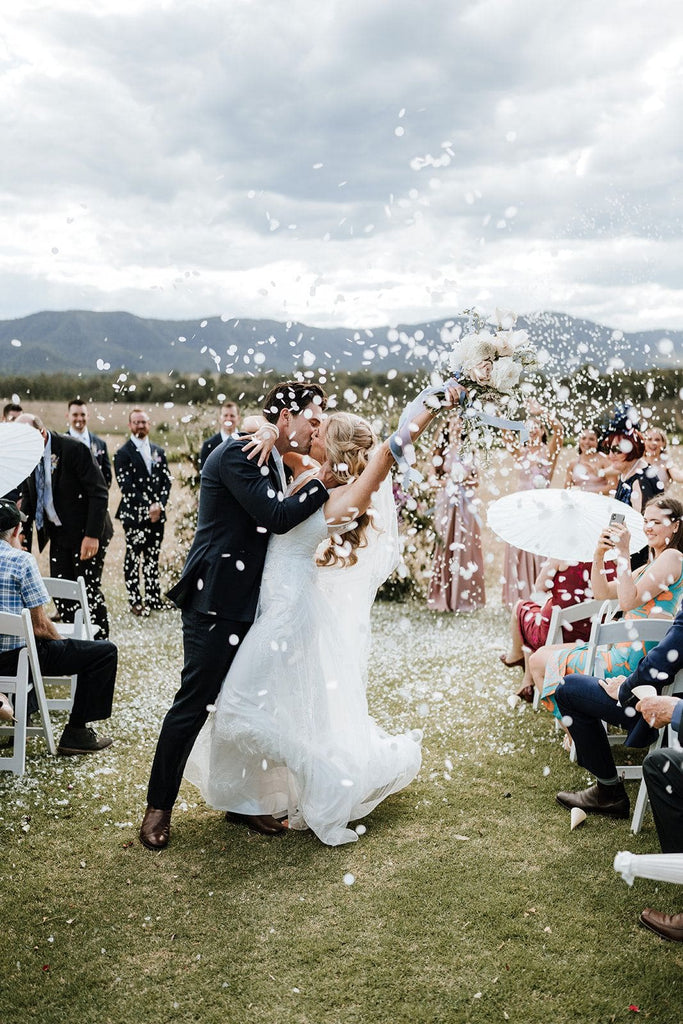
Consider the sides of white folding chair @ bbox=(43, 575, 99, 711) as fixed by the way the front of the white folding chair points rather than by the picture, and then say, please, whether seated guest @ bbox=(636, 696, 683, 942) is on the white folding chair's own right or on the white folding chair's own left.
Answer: on the white folding chair's own right

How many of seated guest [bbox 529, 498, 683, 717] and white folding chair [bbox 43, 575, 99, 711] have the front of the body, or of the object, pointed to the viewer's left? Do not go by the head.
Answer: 1

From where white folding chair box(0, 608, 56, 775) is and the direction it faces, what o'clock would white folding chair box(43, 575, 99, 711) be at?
white folding chair box(43, 575, 99, 711) is roughly at 11 o'clock from white folding chair box(0, 608, 56, 775).

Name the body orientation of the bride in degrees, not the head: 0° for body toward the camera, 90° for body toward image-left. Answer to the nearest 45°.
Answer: approximately 90°

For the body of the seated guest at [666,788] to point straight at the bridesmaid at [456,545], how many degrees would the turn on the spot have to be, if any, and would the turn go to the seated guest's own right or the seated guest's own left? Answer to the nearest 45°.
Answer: approximately 90° to the seated guest's own right

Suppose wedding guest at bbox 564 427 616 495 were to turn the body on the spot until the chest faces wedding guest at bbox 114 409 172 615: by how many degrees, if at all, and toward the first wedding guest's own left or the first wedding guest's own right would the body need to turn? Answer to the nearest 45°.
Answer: approximately 90° to the first wedding guest's own right

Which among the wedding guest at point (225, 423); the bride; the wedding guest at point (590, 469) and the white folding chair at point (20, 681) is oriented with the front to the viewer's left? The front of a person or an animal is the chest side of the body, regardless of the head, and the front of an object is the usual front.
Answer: the bride

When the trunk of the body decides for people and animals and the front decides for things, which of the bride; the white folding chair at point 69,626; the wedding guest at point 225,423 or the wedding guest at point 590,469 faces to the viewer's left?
the bride

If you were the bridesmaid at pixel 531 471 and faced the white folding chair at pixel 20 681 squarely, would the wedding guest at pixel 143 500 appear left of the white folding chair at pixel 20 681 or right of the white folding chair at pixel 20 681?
right

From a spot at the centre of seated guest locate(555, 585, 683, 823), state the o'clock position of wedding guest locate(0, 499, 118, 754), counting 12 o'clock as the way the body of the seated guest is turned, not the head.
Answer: The wedding guest is roughly at 12 o'clock from the seated guest.

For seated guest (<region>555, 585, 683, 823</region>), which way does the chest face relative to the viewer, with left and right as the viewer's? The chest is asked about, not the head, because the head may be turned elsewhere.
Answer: facing to the left of the viewer
